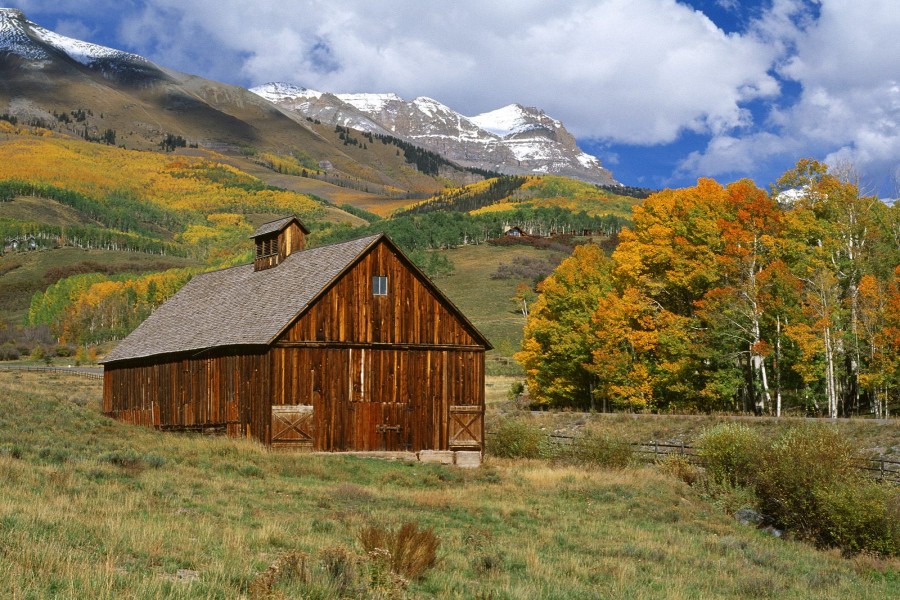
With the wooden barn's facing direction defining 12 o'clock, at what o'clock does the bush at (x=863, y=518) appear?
The bush is roughly at 12 o'clock from the wooden barn.

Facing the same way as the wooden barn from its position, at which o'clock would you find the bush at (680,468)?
The bush is roughly at 11 o'clock from the wooden barn.

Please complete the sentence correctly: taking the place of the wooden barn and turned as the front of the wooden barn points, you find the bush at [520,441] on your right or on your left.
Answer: on your left

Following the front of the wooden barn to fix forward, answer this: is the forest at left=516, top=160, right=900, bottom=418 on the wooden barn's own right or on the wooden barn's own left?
on the wooden barn's own left

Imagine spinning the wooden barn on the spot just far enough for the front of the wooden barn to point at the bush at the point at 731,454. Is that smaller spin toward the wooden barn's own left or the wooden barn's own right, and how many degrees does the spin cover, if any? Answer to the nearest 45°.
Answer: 0° — it already faces it

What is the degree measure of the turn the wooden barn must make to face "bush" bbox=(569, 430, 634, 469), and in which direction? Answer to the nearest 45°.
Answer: approximately 45° to its left

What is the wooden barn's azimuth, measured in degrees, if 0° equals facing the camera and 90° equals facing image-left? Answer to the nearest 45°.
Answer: approximately 315°
